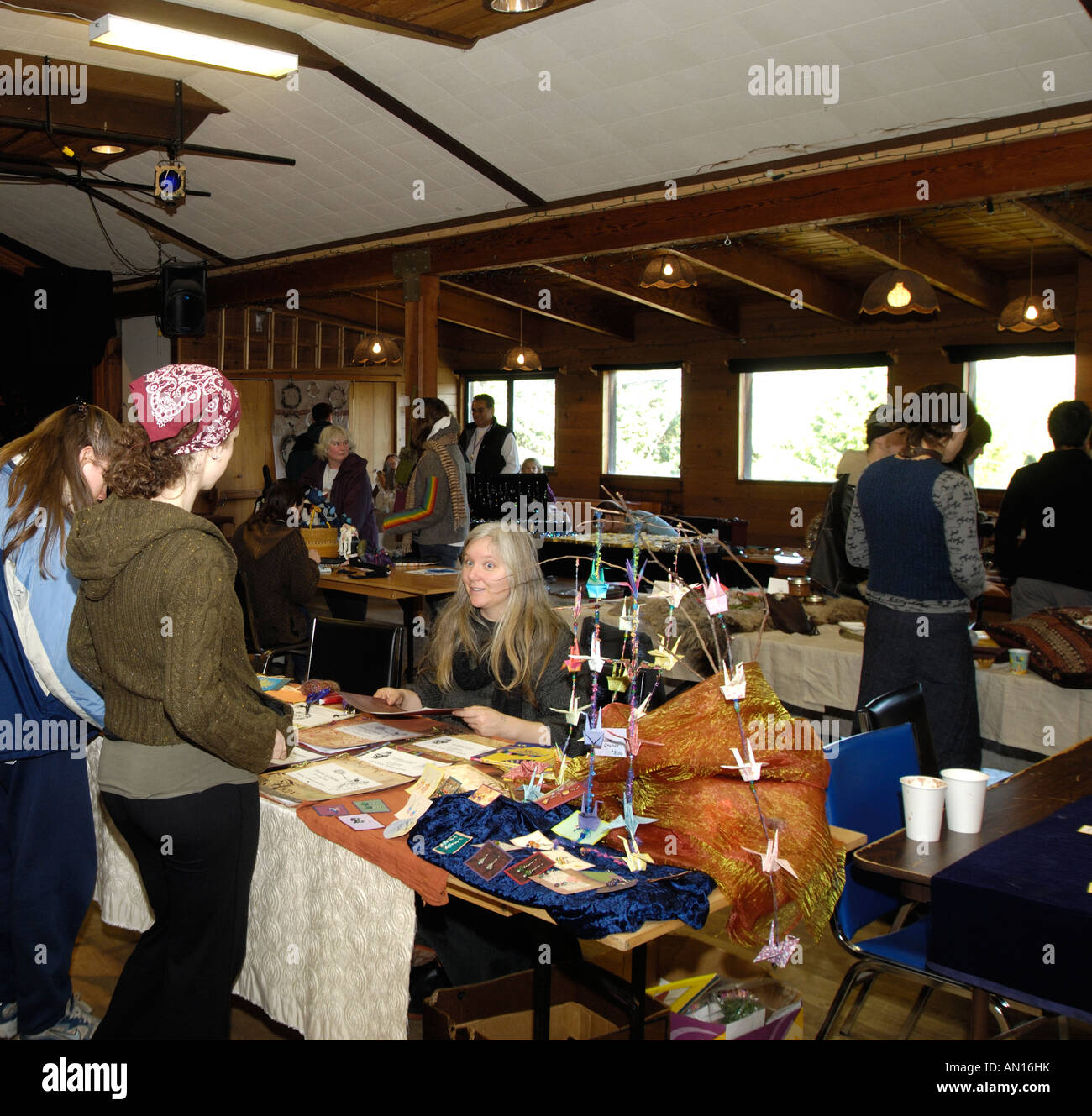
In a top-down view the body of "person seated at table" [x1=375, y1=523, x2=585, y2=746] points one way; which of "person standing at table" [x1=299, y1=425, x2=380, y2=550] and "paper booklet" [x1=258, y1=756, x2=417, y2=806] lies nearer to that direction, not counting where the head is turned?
the paper booklet

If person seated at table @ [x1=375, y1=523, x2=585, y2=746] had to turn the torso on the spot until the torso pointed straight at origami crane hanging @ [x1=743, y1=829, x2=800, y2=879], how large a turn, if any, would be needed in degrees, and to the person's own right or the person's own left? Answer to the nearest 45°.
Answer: approximately 45° to the person's own left

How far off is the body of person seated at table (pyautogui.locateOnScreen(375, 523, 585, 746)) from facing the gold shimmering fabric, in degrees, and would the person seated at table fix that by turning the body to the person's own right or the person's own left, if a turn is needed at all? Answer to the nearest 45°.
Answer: approximately 45° to the person's own left

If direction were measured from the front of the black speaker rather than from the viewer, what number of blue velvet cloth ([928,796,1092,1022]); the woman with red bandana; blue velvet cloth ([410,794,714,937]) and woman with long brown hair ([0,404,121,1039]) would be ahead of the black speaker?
4

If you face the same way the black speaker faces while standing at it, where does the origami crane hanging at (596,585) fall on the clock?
The origami crane hanging is roughly at 12 o'clock from the black speaker.

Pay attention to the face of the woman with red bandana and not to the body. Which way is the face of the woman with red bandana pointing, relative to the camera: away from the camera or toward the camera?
away from the camera

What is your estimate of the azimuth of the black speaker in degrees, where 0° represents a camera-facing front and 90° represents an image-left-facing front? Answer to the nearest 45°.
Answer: approximately 0°

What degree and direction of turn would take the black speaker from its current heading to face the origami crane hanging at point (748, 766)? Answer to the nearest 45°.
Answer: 0° — it already faces it

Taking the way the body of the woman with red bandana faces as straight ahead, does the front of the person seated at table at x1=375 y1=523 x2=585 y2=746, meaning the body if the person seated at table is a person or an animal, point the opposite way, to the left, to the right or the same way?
the opposite way

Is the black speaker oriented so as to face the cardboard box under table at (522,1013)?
yes

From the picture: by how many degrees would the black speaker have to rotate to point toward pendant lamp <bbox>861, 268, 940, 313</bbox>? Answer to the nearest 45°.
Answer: approximately 45° to its left

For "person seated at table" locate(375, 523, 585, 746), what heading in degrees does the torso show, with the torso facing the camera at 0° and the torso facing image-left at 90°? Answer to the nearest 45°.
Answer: approximately 45°

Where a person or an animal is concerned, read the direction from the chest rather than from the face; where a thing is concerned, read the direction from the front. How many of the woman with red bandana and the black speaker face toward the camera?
1
